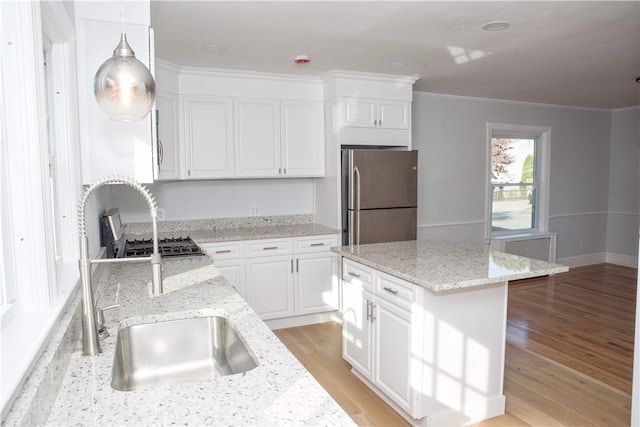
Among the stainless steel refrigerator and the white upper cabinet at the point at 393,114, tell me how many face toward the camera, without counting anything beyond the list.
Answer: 2

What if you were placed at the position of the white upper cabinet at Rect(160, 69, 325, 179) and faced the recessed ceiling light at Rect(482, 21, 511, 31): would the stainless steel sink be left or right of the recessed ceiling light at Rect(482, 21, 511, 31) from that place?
right

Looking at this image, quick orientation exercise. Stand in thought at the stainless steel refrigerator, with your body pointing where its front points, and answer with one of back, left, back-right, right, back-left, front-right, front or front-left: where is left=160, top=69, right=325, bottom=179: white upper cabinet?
right

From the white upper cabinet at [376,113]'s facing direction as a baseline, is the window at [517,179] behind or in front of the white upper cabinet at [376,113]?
behind

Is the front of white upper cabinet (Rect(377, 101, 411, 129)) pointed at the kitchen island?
yes

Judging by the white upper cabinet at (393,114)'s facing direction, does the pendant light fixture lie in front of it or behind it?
in front

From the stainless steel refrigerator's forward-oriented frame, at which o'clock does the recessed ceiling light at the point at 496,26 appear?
The recessed ceiling light is roughly at 11 o'clock from the stainless steel refrigerator.

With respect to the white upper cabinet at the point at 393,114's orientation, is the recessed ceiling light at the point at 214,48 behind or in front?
in front
